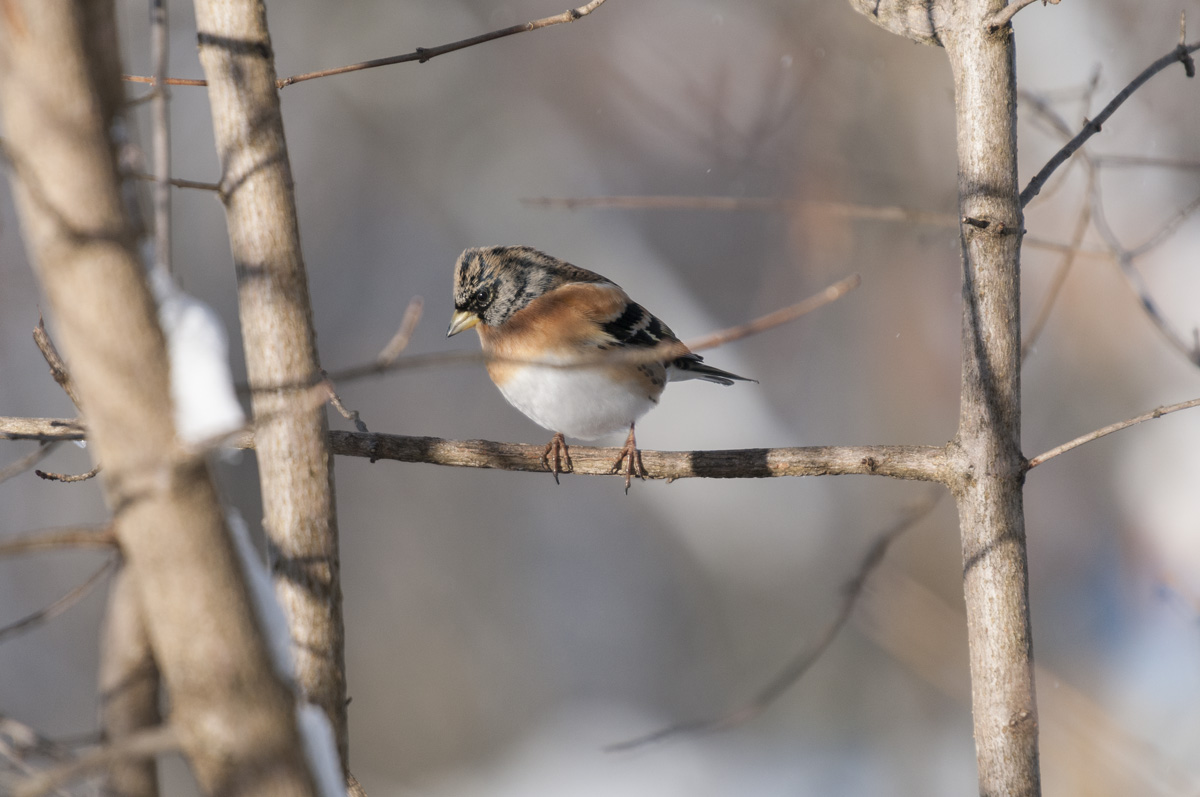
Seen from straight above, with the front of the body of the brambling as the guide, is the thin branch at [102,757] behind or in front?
in front

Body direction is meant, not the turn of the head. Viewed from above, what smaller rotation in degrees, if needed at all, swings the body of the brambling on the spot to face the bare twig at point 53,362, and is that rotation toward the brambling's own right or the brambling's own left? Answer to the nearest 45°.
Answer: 0° — it already faces it

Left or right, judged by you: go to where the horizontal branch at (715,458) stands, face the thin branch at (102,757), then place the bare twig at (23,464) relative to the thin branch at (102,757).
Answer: right

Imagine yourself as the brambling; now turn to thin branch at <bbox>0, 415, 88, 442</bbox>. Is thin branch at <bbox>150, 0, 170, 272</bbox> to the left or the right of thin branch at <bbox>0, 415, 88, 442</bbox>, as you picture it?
left

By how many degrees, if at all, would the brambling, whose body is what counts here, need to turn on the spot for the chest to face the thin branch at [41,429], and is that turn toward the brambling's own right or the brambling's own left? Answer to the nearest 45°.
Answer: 0° — it already faces it

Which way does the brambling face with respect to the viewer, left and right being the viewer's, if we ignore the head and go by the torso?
facing the viewer and to the left of the viewer

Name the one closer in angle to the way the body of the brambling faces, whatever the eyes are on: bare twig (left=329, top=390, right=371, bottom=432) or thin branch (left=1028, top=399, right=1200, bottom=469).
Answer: the bare twig

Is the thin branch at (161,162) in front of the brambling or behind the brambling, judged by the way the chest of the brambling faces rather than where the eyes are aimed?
in front

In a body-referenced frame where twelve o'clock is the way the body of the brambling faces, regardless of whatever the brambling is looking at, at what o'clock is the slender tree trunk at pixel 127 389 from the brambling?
The slender tree trunk is roughly at 11 o'clock from the brambling.

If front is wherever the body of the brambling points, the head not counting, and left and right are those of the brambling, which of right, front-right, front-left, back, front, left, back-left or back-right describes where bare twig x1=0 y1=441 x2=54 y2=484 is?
front

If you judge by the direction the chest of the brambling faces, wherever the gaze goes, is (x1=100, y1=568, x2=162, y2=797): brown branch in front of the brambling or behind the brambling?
in front

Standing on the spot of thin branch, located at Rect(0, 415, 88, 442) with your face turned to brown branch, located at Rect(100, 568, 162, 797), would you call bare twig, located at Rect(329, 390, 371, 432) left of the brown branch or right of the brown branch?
left

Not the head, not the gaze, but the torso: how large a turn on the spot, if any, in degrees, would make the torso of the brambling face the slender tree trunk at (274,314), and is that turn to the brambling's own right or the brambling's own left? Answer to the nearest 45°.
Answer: approximately 45° to the brambling's own right

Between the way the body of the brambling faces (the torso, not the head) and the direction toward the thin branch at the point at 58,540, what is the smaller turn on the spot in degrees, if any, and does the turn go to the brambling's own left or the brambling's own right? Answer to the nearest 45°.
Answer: approximately 45° to the brambling's own left
